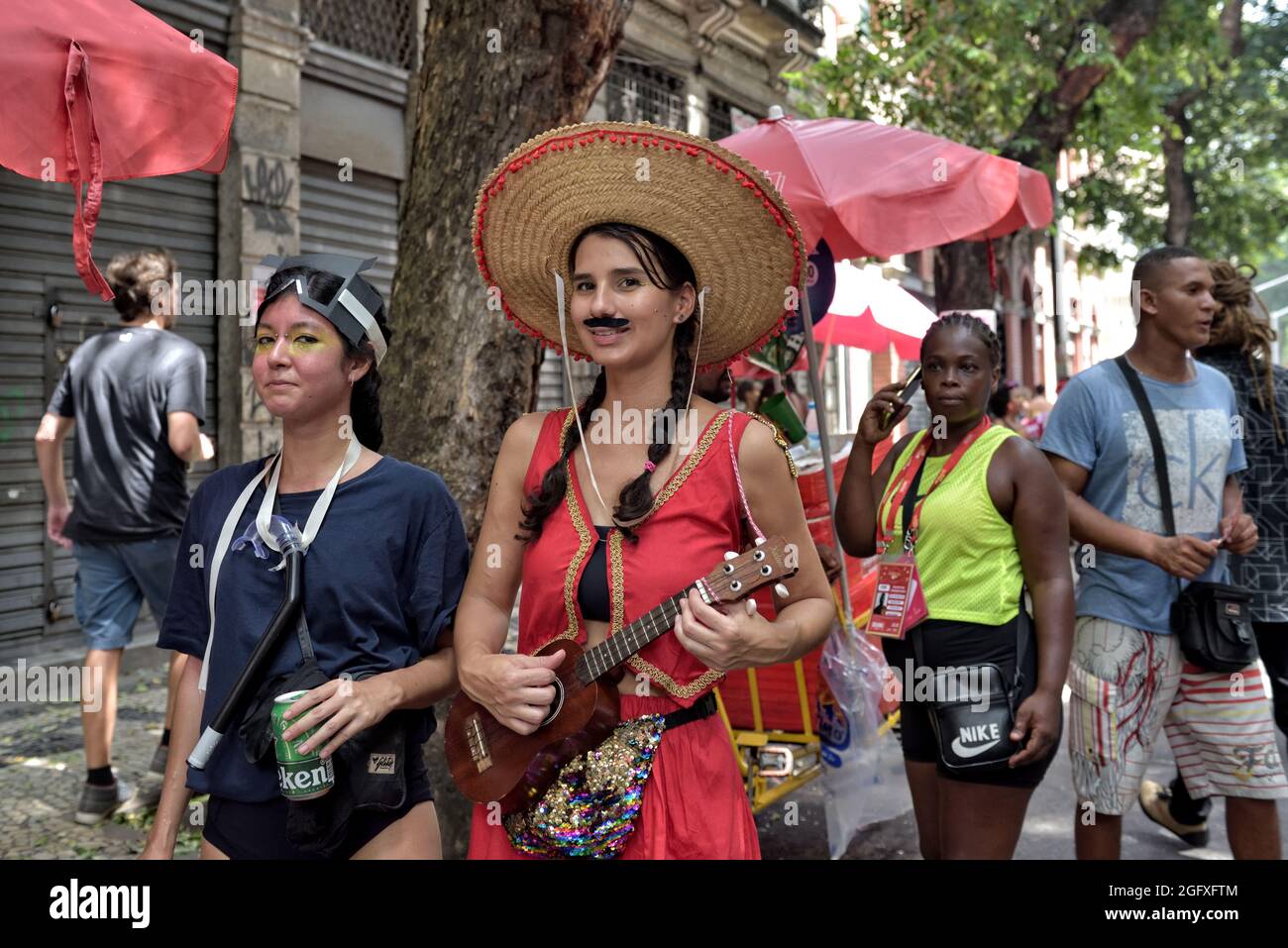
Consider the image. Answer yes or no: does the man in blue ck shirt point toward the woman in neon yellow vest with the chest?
no

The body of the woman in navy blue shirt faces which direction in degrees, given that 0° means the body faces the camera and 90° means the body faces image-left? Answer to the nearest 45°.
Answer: approximately 45°

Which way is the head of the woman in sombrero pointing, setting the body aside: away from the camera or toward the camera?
toward the camera

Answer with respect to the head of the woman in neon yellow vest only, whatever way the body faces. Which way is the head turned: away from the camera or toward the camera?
toward the camera

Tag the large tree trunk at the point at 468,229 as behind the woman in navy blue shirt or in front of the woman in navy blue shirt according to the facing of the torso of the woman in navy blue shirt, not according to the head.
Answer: behind

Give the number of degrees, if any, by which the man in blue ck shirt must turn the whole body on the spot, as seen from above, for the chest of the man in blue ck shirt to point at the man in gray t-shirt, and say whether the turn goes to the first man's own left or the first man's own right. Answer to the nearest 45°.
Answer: approximately 135° to the first man's own right

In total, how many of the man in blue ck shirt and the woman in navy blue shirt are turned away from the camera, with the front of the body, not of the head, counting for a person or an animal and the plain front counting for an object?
0

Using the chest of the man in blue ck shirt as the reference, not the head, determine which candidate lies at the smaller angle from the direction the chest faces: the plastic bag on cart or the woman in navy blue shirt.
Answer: the woman in navy blue shirt

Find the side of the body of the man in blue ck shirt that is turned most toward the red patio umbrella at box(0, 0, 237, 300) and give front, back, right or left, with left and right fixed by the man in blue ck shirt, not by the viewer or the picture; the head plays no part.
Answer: right

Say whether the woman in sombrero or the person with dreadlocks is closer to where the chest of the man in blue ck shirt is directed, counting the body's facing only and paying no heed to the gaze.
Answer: the woman in sombrero

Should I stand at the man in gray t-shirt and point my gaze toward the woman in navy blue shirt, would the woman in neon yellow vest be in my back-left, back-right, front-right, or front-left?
front-left

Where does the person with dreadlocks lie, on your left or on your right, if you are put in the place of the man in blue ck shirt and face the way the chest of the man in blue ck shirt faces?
on your left

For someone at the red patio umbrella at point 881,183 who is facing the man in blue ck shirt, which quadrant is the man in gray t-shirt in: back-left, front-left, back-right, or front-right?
back-right

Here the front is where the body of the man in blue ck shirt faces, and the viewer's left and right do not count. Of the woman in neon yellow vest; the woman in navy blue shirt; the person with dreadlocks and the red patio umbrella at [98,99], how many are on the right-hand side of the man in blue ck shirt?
3
